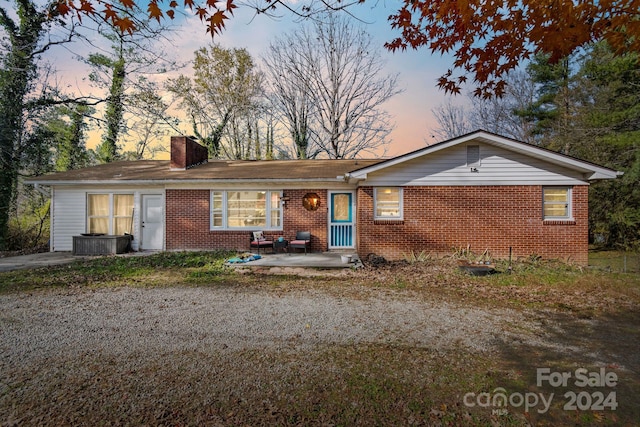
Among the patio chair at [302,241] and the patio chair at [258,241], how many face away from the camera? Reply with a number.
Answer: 0

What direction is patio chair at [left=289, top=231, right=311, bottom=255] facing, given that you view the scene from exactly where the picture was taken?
facing the viewer and to the left of the viewer

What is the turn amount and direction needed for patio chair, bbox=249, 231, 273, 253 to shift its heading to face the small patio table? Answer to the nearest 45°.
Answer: approximately 45° to its left

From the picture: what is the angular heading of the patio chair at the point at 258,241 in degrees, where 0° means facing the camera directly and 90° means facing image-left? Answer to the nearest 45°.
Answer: approximately 315°

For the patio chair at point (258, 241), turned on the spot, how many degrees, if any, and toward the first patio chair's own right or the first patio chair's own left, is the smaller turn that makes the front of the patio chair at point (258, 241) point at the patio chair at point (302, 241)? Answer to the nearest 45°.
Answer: approximately 45° to the first patio chair's own left

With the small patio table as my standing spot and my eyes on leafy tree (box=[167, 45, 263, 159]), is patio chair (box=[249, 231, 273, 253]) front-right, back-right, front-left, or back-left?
front-left

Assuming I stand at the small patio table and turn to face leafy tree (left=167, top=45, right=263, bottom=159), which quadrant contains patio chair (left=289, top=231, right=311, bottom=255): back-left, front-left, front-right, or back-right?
back-right

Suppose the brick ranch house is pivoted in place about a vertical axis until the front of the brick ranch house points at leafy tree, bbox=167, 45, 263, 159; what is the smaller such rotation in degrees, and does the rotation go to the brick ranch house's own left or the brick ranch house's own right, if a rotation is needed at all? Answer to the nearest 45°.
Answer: approximately 135° to the brick ranch house's own right

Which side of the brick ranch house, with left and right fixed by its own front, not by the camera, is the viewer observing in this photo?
front
